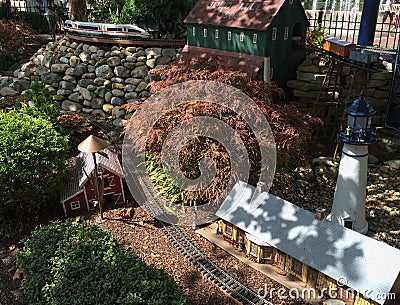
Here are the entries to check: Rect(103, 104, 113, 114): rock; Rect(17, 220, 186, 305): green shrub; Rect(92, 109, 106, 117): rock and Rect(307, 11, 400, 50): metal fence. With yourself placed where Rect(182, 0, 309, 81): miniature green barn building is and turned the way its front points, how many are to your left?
1

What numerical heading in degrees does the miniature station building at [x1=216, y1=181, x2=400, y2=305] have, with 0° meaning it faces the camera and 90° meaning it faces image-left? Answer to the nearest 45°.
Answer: approximately 45°

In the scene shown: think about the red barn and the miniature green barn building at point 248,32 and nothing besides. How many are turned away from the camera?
0

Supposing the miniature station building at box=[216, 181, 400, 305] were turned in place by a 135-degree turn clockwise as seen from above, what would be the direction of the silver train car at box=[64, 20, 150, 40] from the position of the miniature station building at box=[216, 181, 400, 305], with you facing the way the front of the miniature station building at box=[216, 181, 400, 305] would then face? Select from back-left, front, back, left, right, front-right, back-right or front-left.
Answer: front-left

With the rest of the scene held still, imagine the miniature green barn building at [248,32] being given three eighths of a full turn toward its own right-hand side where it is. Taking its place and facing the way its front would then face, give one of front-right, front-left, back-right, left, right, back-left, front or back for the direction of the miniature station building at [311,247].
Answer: left

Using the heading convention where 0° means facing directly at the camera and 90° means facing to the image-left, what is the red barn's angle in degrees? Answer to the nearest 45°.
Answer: approximately 315°

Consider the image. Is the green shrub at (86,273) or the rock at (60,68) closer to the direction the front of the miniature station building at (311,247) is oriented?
the green shrub

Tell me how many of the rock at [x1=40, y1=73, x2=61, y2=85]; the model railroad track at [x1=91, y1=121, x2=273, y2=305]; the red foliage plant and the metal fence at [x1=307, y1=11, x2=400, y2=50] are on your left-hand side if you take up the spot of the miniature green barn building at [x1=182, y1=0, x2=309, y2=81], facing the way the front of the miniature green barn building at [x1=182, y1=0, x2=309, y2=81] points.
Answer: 1

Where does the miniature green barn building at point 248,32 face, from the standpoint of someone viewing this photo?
facing the viewer and to the right of the viewer

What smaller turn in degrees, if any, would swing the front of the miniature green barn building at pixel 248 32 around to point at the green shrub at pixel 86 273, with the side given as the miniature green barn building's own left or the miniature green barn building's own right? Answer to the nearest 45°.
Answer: approximately 45° to the miniature green barn building's own right
